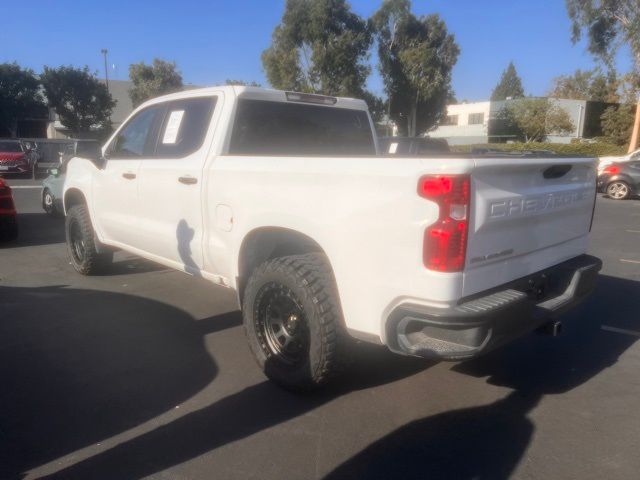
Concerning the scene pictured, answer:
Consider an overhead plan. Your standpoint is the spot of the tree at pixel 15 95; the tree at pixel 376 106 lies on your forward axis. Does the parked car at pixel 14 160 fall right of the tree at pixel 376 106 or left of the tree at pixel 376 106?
right

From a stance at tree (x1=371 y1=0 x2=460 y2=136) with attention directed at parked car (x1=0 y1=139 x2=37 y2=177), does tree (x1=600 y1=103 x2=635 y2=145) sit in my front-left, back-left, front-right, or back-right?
back-left

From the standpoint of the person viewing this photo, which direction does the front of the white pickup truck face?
facing away from the viewer and to the left of the viewer

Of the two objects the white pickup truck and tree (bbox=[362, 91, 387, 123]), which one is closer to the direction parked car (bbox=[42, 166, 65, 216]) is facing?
the white pickup truck

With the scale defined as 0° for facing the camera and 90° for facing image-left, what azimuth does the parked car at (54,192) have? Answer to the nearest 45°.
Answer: approximately 45°

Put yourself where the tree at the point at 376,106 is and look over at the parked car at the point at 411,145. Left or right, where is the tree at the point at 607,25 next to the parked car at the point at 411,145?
left

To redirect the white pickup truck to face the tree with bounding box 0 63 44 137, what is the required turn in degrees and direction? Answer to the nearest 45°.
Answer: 0° — it already faces it

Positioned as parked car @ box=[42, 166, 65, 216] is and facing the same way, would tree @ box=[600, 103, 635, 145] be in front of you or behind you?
behind

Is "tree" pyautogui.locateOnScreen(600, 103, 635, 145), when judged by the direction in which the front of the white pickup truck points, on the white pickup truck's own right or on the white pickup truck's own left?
on the white pickup truck's own right

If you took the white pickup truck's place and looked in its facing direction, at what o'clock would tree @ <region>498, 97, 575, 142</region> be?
The tree is roughly at 2 o'clock from the white pickup truck.

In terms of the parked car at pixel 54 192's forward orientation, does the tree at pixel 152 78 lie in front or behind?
behind
